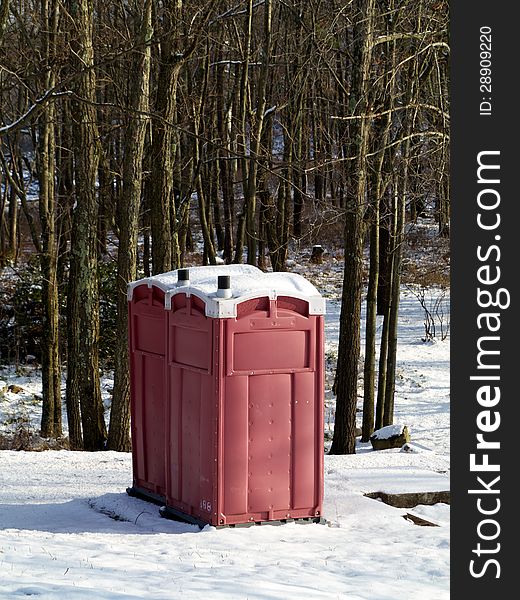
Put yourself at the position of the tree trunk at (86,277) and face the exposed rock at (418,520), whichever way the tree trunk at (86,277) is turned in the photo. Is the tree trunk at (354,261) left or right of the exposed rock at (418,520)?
left

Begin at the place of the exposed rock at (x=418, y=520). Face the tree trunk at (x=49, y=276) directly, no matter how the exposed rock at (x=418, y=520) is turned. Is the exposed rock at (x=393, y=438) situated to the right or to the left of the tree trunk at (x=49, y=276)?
right

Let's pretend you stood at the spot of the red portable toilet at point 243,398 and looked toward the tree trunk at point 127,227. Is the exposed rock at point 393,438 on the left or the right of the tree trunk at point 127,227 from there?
right

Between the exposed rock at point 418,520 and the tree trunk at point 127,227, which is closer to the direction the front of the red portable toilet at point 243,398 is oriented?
the exposed rock

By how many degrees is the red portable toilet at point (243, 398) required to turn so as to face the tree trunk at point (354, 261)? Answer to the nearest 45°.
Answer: approximately 45° to its left

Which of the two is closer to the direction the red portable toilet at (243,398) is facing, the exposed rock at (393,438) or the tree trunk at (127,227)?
the exposed rock
